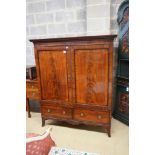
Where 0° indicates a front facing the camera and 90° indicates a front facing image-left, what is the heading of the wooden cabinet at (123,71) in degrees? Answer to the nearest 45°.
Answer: approximately 45°

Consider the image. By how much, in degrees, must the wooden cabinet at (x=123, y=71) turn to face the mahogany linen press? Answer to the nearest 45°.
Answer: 0° — it already faces it

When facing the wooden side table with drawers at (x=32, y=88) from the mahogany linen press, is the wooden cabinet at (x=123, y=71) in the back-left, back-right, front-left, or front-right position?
back-right

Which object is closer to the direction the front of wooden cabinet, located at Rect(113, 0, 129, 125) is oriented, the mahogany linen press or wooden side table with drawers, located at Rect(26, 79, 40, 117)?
the mahogany linen press

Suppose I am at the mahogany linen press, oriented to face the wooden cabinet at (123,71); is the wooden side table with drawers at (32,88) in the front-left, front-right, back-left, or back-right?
back-left
